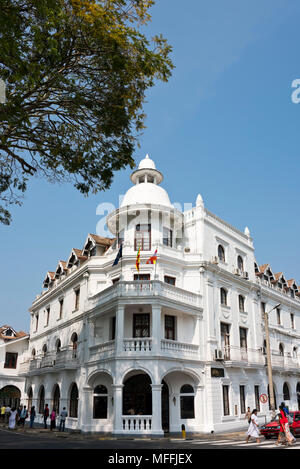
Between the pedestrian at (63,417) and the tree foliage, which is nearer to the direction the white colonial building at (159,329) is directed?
the tree foliage

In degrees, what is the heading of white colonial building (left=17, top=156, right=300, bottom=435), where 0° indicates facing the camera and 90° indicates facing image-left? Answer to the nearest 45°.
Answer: approximately 0°

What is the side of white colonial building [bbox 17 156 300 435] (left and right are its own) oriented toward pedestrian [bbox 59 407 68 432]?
right

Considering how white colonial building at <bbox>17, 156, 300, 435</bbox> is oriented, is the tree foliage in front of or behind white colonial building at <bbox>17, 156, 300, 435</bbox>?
in front
